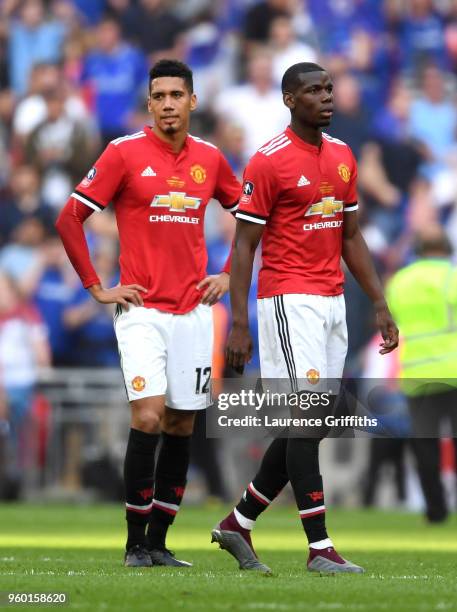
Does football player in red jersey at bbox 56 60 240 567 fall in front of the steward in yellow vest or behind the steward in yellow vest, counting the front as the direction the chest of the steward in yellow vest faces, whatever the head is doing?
behind

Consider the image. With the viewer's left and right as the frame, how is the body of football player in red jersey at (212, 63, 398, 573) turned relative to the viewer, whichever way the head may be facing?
facing the viewer and to the right of the viewer

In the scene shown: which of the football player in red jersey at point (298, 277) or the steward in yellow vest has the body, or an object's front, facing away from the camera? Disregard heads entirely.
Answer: the steward in yellow vest

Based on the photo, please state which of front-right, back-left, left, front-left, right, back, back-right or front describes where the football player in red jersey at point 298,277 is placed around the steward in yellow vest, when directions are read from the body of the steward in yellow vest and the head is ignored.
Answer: back

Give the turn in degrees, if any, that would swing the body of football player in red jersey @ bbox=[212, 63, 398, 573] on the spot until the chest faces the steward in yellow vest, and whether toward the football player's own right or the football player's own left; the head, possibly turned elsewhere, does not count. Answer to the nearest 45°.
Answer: approximately 135° to the football player's own left

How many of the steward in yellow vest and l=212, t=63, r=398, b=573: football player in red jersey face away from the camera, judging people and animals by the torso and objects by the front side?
1

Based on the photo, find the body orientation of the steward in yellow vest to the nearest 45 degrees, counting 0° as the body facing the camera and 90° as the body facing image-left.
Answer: approximately 180°
